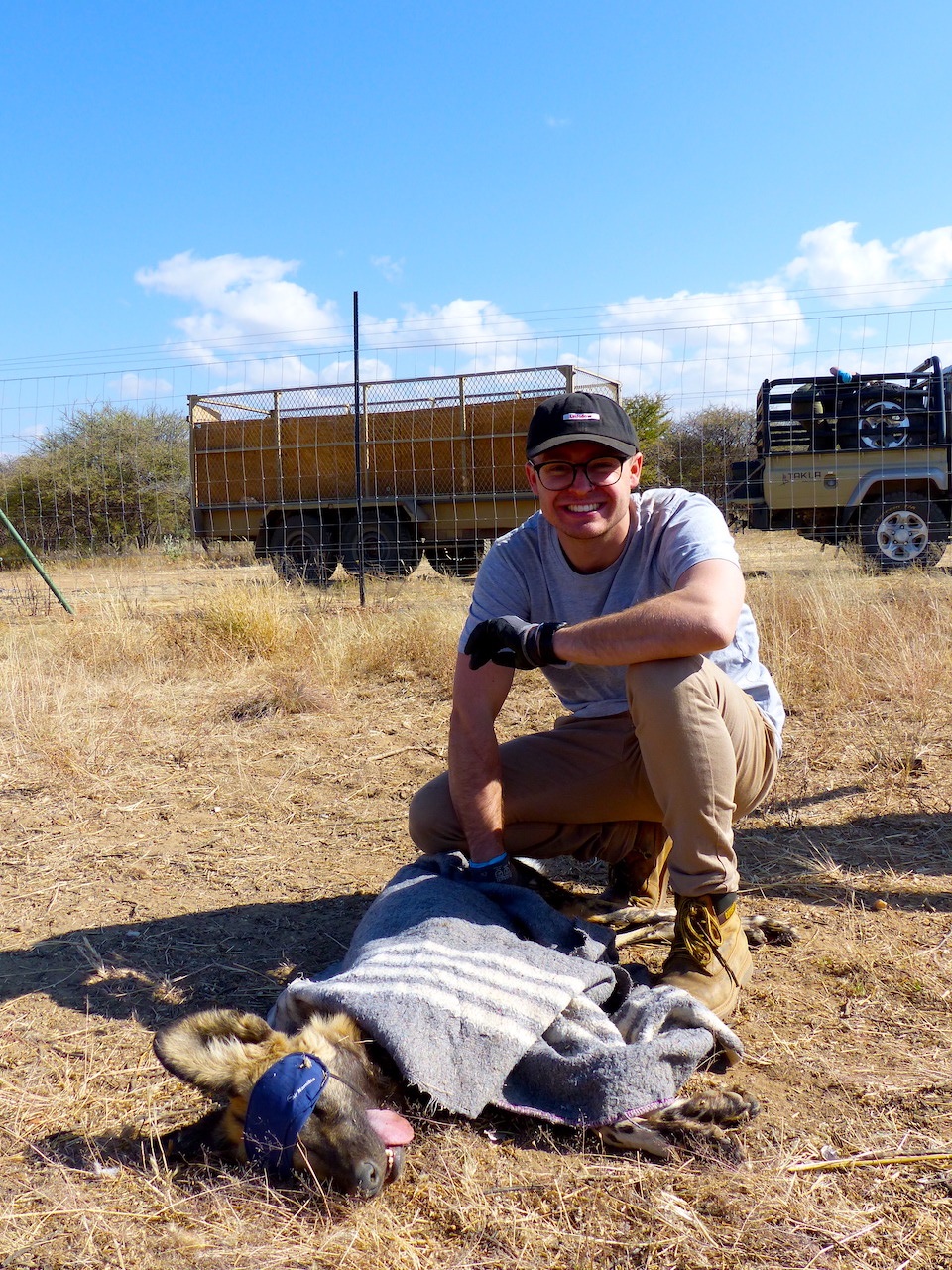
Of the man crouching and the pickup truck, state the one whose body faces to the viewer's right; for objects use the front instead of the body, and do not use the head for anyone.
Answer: the pickup truck

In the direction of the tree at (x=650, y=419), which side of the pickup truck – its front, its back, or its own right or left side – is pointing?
left

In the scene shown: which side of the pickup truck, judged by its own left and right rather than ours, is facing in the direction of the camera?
right

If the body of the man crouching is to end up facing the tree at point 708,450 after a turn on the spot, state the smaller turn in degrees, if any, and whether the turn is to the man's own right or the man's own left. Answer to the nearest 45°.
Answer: approximately 135° to the man's own right

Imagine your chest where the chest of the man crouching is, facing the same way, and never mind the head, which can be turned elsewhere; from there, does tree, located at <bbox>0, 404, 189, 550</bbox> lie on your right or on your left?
on your right

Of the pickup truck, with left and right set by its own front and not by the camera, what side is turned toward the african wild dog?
right

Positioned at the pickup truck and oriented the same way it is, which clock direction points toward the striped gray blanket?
The striped gray blanket is roughly at 3 o'clock from the pickup truck.

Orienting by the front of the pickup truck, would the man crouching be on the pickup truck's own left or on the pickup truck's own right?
on the pickup truck's own right

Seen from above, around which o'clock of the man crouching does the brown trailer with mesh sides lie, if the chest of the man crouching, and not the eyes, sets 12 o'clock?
The brown trailer with mesh sides is roughly at 4 o'clock from the man crouching.

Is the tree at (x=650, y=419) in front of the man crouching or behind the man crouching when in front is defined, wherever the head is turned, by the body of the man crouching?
behind

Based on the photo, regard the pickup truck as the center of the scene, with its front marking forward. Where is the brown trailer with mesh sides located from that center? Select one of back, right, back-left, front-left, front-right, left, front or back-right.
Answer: back

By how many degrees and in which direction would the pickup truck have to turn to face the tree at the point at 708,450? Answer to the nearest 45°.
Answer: approximately 90° to its left

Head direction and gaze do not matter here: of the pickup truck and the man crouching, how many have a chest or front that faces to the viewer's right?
1
